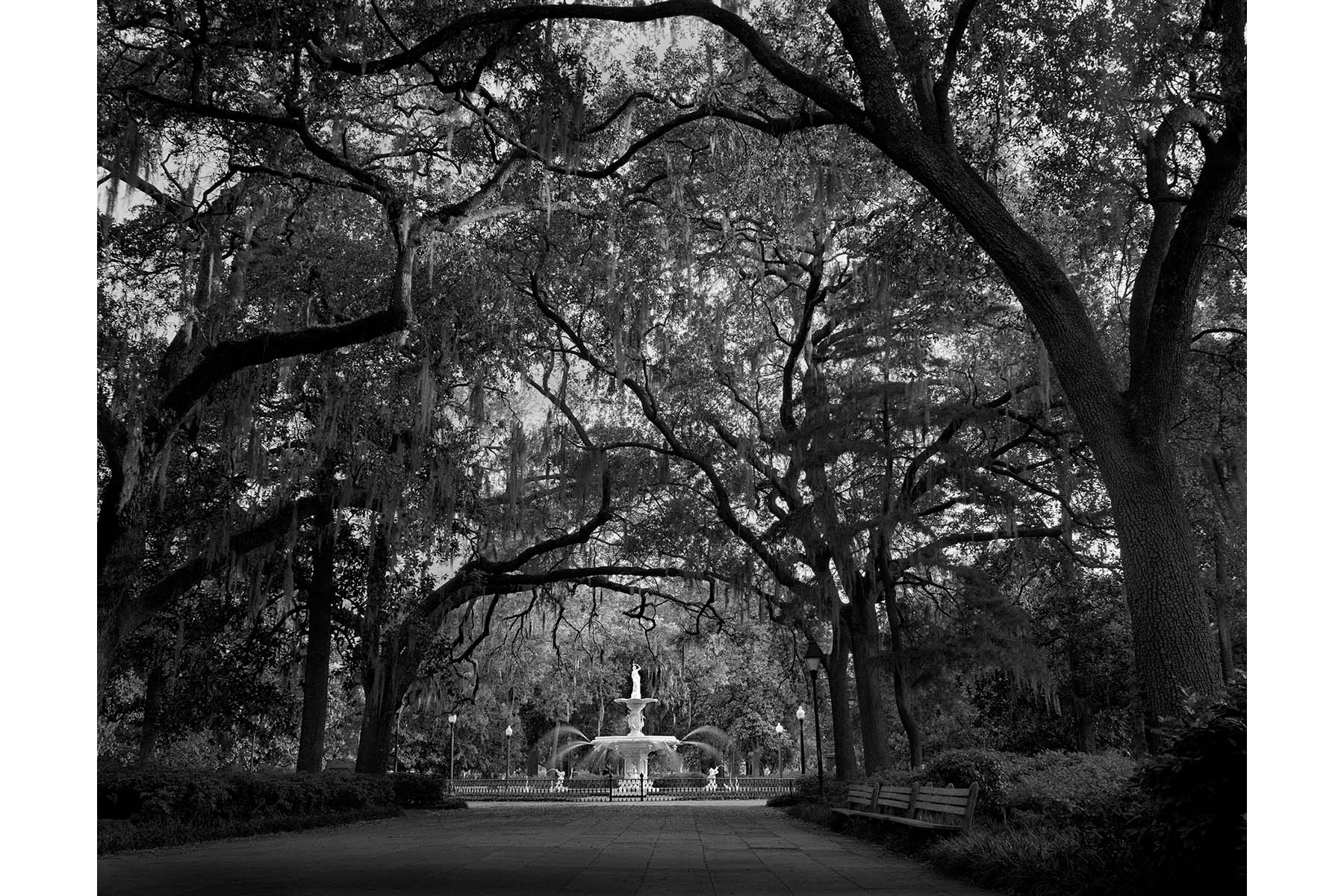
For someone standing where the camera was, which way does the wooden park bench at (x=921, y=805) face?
facing the viewer and to the left of the viewer

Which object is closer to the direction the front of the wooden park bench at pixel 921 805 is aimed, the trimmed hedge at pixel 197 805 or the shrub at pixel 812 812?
the trimmed hedge

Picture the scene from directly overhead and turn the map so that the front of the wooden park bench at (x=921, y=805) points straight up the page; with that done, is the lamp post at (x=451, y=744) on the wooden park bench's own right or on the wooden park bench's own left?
on the wooden park bench's own right

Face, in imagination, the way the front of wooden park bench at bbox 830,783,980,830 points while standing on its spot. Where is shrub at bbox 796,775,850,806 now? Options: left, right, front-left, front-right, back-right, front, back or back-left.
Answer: back-right
